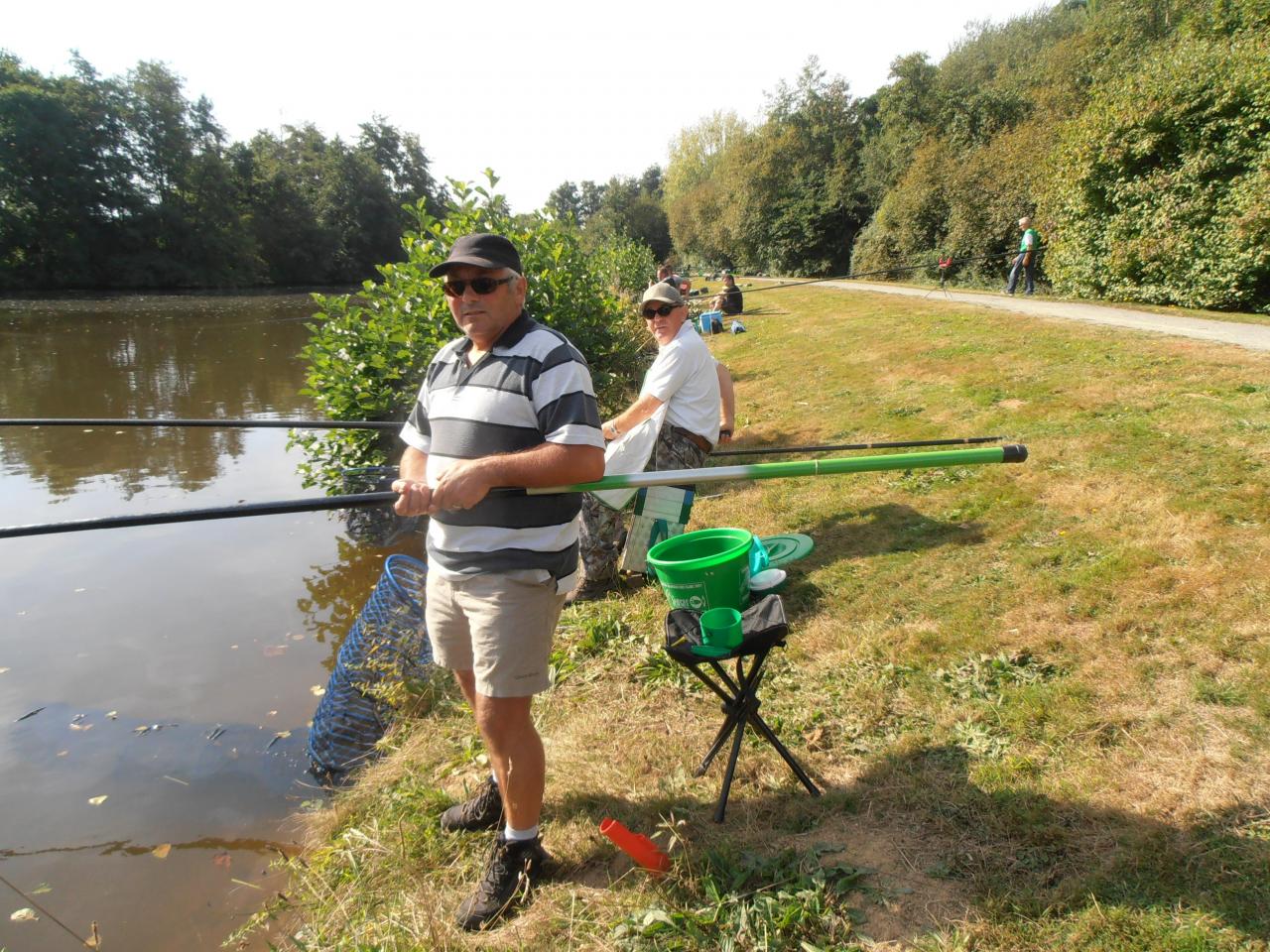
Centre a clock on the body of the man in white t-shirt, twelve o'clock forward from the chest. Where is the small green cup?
The small green cup is roughly at 9 o'clock from the man in white t-shirt.

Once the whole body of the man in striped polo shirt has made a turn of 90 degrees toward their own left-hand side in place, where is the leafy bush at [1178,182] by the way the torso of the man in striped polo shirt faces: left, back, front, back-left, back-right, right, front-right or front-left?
left

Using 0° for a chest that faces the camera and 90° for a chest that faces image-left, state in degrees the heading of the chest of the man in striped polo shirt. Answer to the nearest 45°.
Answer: approximately 45°

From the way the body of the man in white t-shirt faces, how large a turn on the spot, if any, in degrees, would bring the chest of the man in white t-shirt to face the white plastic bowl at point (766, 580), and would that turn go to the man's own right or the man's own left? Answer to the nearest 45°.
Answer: approximately 90° to the man's own left

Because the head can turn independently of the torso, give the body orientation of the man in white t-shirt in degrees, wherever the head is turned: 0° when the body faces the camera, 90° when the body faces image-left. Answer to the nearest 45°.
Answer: approximately 90°

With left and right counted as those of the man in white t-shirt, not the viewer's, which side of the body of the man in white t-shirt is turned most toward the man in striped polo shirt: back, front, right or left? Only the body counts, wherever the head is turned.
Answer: left

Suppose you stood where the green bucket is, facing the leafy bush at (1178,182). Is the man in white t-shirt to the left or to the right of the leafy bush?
left

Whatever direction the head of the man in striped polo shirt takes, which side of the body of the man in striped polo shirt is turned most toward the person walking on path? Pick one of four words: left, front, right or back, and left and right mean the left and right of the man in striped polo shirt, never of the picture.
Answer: back

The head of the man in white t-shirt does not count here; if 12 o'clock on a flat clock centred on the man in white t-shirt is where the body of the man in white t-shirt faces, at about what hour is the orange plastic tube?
The orange plastic tube is roughly at 9 o'clock from the man in white t-shirt.

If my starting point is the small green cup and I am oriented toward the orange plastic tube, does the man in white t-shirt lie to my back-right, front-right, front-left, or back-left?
back-right
